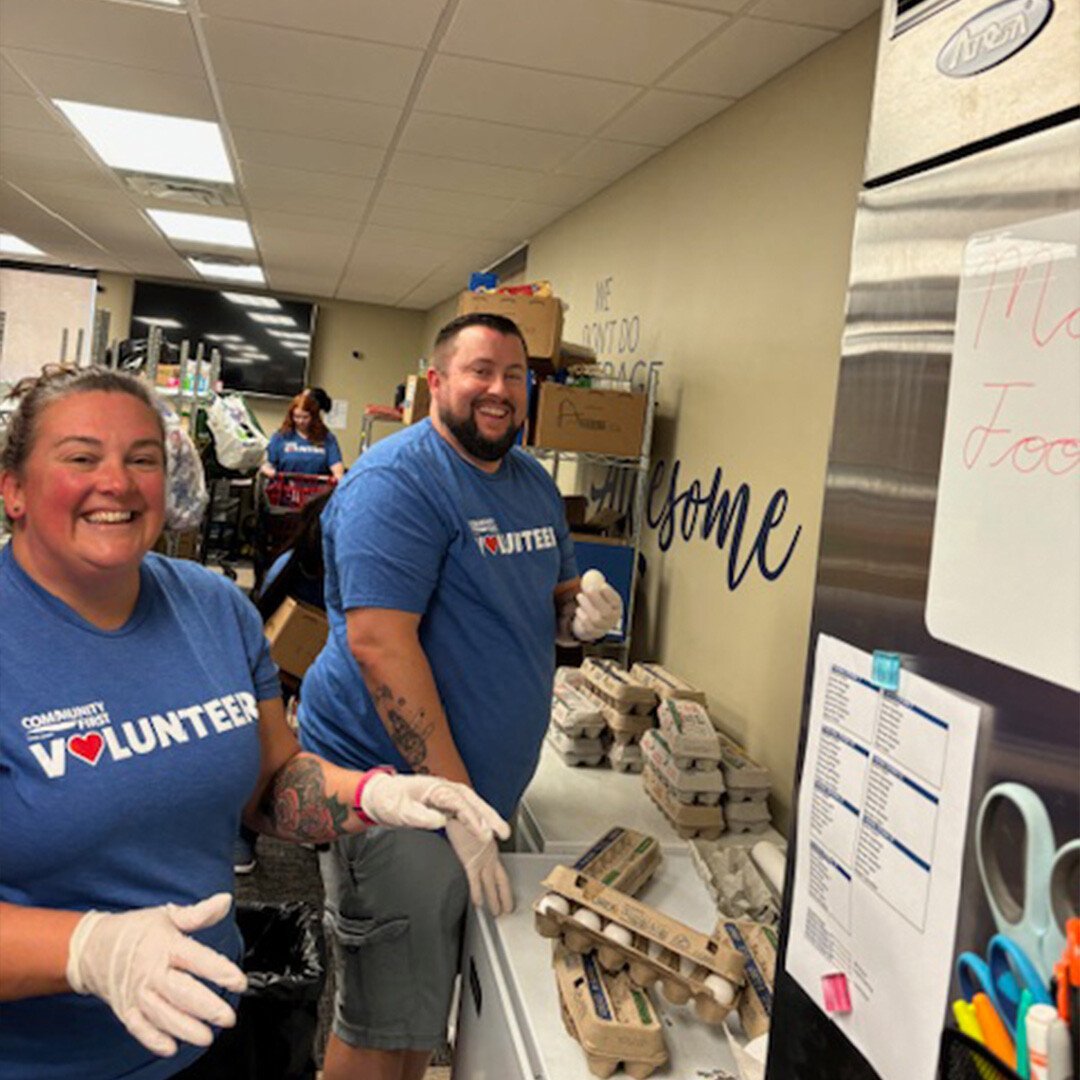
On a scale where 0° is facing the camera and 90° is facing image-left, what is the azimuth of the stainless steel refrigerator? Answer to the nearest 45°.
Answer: approximately 45°

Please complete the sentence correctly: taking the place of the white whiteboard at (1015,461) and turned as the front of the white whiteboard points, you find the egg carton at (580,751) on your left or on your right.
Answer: on your right

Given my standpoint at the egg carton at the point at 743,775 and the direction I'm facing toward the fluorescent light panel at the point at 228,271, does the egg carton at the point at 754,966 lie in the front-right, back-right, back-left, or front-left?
back-left

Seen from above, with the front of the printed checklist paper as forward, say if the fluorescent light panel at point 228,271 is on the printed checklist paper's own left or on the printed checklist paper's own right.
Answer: on the printed checklist paper's own right

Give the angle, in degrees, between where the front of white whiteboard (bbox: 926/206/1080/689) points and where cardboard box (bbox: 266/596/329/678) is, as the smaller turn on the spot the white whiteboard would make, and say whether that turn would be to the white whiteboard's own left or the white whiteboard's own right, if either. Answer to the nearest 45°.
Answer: approximately 90° to the white whiteboard's own right

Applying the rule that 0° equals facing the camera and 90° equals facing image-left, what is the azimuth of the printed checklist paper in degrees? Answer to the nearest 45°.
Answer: approximately 45°
